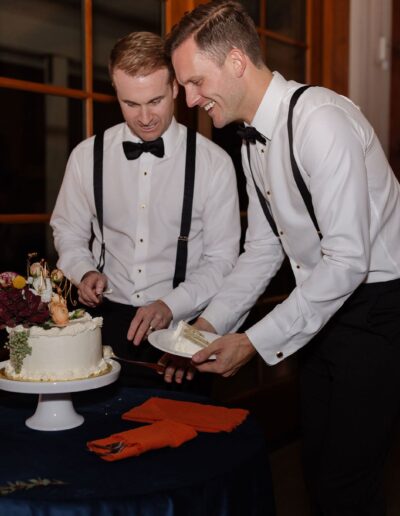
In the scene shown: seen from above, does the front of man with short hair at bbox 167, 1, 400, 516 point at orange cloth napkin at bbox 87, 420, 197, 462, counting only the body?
yes

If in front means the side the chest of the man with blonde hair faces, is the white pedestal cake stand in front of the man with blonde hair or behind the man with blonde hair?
in front

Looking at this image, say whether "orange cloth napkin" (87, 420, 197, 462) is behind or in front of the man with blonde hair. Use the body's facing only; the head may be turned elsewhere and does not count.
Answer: in front

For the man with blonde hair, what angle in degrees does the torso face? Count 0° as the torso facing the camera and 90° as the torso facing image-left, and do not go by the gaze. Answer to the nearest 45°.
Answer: approximately 0°

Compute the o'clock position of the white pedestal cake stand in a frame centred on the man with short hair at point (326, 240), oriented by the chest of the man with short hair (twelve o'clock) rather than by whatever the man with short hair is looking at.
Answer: The white pedestal cake stand is roughly at 1 o'clock from the man with short hair.

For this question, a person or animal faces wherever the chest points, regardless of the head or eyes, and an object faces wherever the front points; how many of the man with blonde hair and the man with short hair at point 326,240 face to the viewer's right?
0

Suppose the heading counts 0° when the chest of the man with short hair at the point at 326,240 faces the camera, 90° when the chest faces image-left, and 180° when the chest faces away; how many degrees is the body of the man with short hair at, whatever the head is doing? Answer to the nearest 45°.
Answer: approximately 45°
